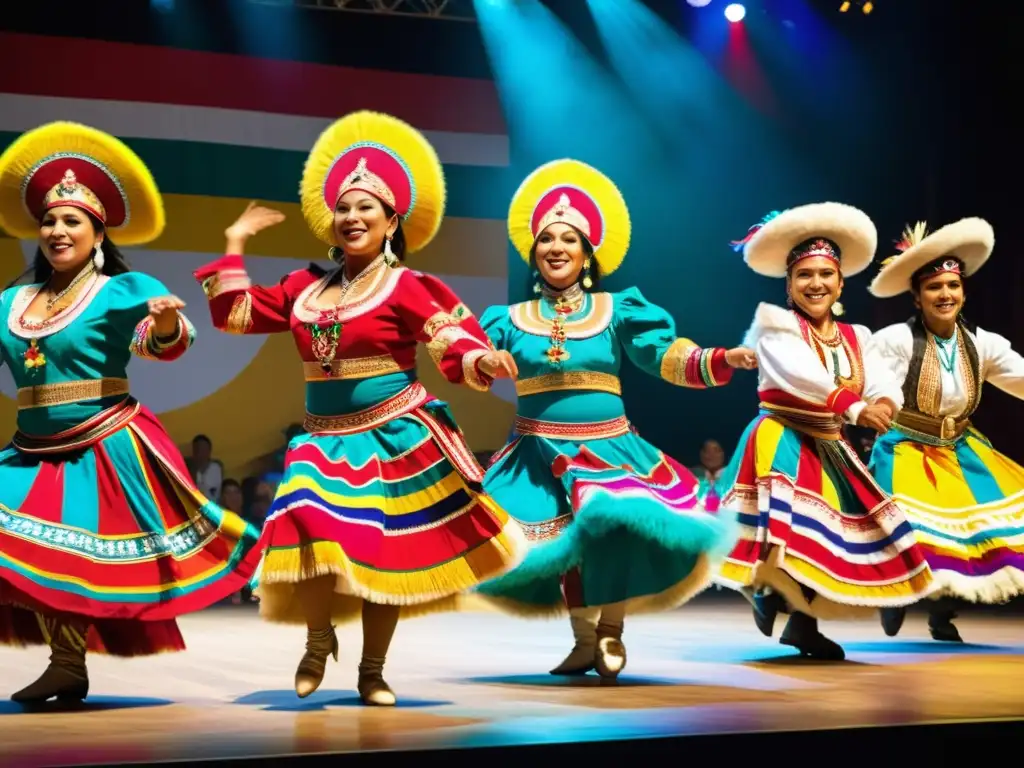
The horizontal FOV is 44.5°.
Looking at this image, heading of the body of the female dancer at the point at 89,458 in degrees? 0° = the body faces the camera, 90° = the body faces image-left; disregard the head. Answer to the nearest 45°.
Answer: approximately 45°

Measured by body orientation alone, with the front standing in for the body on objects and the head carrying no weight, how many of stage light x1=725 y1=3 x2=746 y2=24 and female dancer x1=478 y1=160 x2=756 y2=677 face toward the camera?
2

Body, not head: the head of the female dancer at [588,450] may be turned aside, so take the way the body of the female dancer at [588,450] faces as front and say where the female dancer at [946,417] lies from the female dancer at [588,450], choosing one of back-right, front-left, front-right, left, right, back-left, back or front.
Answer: back-left

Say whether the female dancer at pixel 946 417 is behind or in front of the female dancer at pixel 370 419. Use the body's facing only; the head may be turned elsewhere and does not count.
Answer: behind
